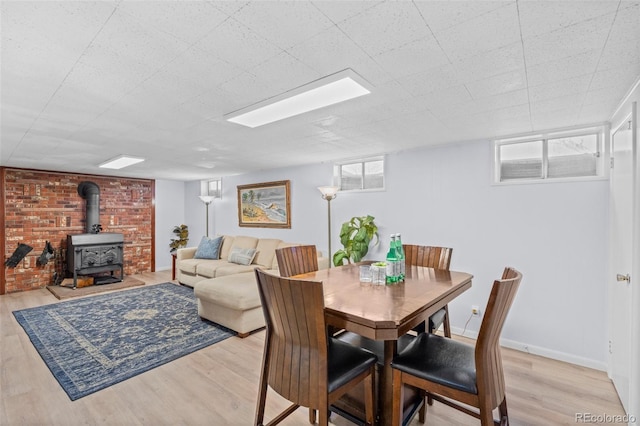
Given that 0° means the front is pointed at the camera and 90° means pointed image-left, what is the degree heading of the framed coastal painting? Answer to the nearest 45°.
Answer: approximately 45°

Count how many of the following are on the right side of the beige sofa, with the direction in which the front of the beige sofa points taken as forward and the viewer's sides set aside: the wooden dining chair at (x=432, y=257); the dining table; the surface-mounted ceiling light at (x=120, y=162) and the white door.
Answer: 1

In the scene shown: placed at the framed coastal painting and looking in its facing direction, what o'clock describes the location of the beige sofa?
The beige sofa is roughly at 11 o'clock from the framed coastal painting.

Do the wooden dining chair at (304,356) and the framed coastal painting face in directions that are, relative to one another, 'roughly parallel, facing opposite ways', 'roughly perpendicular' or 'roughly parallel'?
roughly parallel, facing opposite ways

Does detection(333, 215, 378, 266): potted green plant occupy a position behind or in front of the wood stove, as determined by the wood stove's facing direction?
in front

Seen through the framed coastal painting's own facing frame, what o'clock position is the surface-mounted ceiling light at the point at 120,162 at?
The surface-mounted ceiling light is roughly at 1 o'clock from the framed coastal painting.

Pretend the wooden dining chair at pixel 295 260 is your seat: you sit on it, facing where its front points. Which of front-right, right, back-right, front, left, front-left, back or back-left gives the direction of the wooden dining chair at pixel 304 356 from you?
front-right

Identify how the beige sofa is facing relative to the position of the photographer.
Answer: facing the viewer and to the left of the viewer

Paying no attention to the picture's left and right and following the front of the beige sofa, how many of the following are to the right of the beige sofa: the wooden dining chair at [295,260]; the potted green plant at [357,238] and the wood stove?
1

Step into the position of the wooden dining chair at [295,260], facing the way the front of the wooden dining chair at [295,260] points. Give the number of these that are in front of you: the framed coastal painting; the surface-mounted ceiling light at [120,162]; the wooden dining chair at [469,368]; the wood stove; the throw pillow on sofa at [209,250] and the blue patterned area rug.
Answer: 1

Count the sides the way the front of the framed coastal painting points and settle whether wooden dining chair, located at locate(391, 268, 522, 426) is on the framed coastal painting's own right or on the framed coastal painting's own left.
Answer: on the framed coastal painting's own left

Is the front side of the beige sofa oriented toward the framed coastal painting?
no

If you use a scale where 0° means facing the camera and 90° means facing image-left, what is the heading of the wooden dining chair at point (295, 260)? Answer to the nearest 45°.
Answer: approximately 315°

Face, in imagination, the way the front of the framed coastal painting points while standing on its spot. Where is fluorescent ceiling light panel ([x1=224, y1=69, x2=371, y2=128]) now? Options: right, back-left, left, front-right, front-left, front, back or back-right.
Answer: front-left

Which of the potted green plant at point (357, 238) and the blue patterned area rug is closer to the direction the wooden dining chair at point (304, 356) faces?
the potted green plant

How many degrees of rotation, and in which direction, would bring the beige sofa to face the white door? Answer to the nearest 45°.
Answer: approximately 90° to its left

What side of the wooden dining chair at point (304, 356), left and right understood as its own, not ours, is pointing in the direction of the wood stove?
left

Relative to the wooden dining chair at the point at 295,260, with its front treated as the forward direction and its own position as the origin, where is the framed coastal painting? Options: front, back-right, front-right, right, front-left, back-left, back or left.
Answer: back-left

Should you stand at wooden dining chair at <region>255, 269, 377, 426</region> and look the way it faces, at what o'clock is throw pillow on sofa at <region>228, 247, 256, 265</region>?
The throw pillow on sofa is roughly at 10 o'clock from the wooden dining chair.

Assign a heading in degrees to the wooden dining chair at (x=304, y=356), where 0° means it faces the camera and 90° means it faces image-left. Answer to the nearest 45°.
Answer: approximately 225°

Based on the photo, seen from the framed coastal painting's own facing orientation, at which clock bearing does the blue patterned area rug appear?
The blue patterned area rug is roughly at 12 o'clock from the framed coastal painting.
